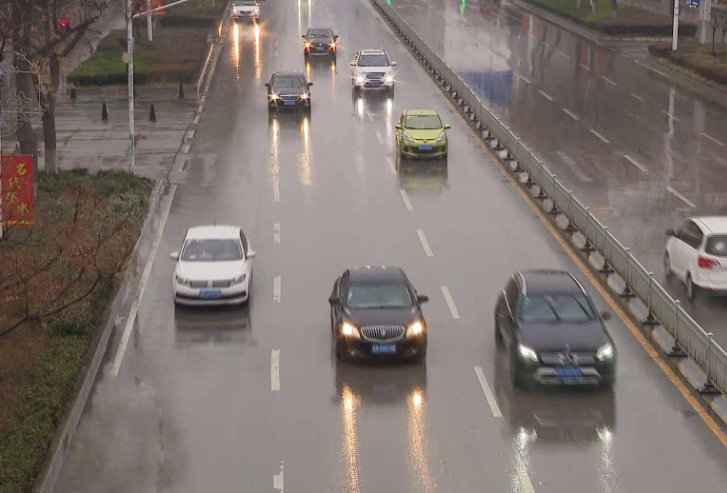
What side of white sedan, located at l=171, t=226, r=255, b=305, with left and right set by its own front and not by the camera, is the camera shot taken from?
front

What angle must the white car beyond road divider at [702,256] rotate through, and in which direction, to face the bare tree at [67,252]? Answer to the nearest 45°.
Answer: approximately 45° to its left

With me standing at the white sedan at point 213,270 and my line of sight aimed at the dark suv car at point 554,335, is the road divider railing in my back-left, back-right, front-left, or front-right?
front-left

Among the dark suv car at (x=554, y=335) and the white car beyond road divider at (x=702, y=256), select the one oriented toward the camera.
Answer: the dark suv car

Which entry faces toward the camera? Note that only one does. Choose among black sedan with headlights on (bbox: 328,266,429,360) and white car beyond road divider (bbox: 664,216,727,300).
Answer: the black sedan with headlights on

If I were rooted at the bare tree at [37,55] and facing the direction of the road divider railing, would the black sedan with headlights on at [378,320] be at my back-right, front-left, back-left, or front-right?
front-right

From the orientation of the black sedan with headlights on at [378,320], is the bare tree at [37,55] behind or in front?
behind

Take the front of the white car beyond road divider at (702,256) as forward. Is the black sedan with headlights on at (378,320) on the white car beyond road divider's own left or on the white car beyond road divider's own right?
on the white car beyond road divider's own left

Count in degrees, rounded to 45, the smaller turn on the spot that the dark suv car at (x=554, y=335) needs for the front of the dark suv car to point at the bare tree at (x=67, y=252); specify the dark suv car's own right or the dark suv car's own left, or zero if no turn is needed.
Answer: approximately 90° to the dark suv car's own right

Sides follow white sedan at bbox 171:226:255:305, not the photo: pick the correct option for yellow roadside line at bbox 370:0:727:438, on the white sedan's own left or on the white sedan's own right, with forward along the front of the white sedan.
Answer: on the white sedan's own left

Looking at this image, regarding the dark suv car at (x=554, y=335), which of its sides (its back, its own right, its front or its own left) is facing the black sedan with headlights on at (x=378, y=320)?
right

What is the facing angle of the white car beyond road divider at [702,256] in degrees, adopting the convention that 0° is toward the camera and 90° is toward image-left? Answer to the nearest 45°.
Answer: approximately 135°
